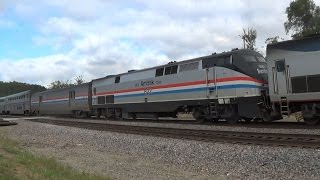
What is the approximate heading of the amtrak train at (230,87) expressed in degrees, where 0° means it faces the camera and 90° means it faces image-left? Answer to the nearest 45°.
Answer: approximately 315°

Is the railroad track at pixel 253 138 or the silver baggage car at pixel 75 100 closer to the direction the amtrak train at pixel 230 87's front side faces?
the railroad track

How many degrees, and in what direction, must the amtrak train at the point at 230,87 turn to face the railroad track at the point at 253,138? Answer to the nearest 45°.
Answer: approximately 45° to its right
